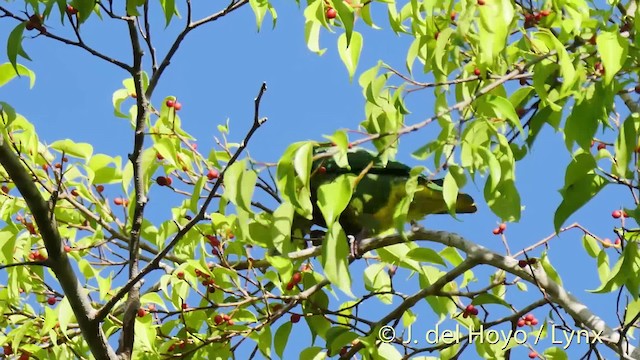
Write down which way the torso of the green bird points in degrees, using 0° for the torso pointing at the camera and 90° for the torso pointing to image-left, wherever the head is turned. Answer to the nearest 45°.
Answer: approximately 90°
